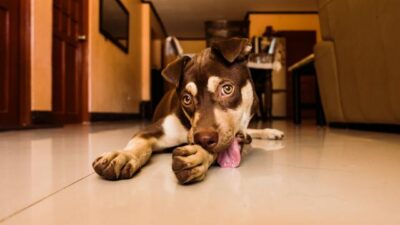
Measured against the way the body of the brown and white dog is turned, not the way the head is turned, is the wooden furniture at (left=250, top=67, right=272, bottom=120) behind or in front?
behind

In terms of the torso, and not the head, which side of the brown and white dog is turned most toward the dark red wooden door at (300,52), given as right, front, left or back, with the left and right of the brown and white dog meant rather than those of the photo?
back

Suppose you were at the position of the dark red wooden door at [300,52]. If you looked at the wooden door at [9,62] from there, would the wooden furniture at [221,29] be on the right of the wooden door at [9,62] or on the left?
right

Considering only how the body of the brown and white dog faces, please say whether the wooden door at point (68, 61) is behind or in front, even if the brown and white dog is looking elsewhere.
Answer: behind

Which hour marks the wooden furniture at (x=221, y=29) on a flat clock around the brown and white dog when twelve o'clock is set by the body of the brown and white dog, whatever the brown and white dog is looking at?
The wooden furniture is roughly at 6 o'clock from the brown and white dog.

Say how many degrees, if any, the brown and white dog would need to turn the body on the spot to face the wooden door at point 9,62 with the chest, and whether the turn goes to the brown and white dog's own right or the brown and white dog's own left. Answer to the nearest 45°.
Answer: approximately 135° to the brown and white dog's own right

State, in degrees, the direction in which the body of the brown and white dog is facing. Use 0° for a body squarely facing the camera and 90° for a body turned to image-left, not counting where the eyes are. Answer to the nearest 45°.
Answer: approximately 0°
